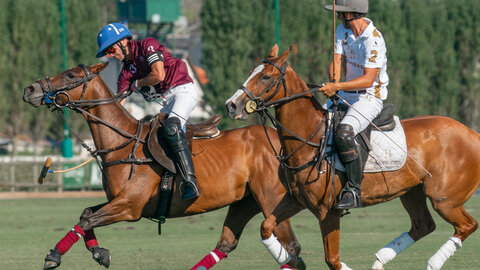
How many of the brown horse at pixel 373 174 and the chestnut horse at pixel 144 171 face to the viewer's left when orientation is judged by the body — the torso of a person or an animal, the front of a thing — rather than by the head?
2

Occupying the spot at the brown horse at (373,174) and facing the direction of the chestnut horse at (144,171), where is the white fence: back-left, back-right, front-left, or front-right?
front-right

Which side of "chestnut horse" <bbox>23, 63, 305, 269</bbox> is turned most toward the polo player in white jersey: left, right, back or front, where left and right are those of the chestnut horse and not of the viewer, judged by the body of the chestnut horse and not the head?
back

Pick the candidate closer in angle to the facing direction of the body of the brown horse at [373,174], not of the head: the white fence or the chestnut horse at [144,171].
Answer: the chestnut horse

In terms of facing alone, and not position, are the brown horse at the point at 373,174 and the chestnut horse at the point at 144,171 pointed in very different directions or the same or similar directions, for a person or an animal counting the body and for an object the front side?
same or similar directions

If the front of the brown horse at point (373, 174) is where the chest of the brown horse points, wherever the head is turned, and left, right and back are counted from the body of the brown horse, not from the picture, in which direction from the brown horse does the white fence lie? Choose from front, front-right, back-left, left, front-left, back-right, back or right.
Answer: front-right

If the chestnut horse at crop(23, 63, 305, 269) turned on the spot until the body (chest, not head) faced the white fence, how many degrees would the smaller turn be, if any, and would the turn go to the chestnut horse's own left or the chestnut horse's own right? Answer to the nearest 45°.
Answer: approximately 90° to the chestnut horse's own right

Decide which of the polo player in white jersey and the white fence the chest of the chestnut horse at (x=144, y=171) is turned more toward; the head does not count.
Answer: the white fence

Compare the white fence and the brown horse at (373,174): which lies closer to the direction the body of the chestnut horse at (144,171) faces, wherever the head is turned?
the white fence

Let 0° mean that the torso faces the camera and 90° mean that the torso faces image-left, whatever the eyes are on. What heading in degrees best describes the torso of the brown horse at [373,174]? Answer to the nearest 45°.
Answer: approximately 90°

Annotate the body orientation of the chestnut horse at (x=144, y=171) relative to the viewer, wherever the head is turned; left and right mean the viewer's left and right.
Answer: facing to the left of the viewer

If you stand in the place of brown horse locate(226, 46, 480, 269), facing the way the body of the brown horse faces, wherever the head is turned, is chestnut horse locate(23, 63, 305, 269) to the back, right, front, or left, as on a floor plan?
front
